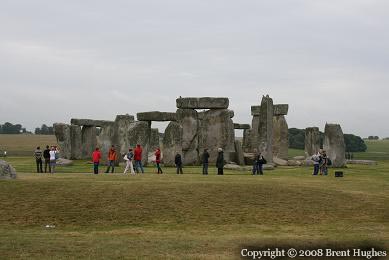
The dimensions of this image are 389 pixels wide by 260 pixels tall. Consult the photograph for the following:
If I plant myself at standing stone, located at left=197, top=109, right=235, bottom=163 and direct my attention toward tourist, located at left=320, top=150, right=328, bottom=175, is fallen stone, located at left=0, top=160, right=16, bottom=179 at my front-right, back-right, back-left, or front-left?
front-right

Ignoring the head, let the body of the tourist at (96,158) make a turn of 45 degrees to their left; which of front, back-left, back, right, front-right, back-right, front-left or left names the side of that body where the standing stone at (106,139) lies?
front-right

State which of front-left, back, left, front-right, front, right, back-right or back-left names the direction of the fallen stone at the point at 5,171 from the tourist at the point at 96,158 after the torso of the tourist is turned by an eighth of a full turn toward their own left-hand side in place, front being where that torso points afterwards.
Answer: left

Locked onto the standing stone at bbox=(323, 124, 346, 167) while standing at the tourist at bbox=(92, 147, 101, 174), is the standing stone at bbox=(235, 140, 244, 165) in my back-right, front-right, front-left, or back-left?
front-left

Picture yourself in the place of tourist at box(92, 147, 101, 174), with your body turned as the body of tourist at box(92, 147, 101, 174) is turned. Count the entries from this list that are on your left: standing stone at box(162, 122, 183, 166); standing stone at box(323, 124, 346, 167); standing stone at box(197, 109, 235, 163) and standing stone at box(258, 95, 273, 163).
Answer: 0

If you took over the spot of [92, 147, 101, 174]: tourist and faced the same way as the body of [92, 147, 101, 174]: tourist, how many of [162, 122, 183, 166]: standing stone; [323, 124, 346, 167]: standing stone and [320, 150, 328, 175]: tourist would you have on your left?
0

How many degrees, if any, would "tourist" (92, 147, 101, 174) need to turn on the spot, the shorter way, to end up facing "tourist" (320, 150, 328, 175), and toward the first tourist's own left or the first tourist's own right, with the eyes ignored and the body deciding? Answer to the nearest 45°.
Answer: approximately 90° to the first tourist's own right

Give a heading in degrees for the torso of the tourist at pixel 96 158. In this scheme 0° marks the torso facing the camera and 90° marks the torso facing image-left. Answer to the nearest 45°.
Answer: approximately 180°

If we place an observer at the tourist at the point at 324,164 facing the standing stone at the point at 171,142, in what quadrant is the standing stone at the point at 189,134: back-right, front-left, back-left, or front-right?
front-right

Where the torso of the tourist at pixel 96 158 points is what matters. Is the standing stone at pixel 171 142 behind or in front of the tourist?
in front

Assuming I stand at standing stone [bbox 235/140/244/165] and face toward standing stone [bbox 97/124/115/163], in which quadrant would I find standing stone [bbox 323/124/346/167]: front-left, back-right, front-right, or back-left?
back-left

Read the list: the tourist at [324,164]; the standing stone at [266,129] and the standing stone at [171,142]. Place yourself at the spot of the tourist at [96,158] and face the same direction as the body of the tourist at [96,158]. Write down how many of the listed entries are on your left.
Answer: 0
